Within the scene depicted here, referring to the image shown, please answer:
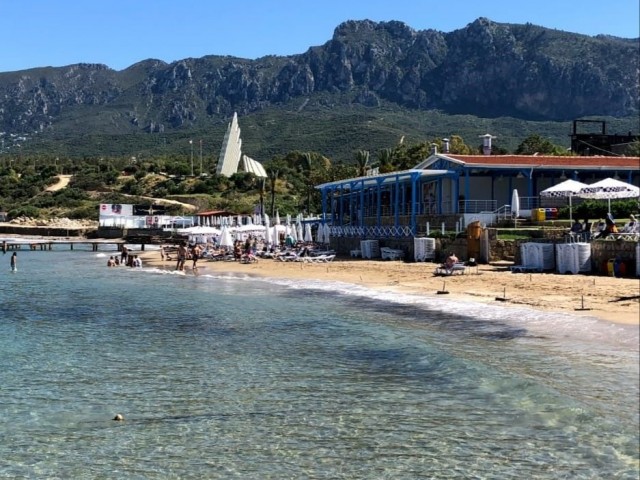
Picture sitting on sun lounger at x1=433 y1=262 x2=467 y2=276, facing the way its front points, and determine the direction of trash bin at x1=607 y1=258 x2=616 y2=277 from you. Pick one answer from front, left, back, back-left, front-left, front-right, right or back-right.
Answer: back-left

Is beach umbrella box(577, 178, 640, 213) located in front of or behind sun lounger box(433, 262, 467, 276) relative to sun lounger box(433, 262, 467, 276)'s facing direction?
behind

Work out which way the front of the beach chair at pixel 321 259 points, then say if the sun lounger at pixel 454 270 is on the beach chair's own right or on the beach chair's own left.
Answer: on the beach chair's own left

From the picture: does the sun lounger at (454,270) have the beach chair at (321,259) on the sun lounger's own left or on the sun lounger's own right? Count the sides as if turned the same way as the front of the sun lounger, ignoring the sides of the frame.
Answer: on the sun lounger's own right

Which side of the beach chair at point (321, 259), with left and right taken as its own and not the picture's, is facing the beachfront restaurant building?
back
